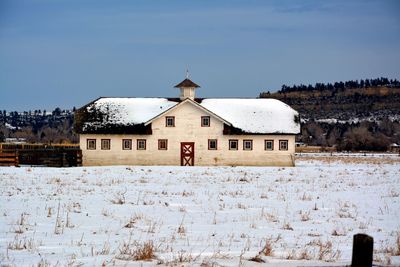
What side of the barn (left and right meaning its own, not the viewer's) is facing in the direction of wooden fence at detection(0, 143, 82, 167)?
right

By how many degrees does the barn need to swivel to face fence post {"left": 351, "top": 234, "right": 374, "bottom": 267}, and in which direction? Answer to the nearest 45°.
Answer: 0° — it already faces it

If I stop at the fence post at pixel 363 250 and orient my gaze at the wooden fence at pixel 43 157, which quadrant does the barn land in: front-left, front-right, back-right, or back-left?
front-right

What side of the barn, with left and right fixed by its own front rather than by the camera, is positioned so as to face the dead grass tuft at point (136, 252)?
front

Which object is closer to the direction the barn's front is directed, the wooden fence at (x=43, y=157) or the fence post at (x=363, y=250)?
the fence post

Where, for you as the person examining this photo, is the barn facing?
facing the viewer

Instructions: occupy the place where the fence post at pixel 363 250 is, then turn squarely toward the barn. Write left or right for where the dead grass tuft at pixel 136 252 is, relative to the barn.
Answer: left
